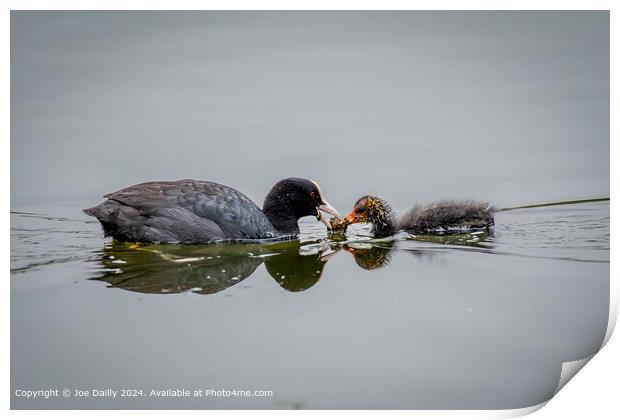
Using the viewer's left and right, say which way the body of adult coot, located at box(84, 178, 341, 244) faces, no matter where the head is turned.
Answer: facing to the right of the viewer

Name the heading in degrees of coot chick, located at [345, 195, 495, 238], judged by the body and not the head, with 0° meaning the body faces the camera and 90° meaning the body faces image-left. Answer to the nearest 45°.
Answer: approximately 90°

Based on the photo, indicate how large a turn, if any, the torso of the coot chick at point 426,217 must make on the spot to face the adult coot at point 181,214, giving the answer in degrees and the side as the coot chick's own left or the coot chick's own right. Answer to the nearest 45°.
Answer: approximately 45° to the coot chick's own left

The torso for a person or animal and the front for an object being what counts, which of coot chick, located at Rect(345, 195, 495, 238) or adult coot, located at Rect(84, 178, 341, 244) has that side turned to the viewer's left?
the coot chick

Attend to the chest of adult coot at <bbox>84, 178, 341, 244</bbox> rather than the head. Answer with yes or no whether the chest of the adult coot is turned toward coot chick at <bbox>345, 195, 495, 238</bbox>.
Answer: yes

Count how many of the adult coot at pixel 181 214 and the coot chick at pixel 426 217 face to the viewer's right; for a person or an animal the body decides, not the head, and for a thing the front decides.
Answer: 1
